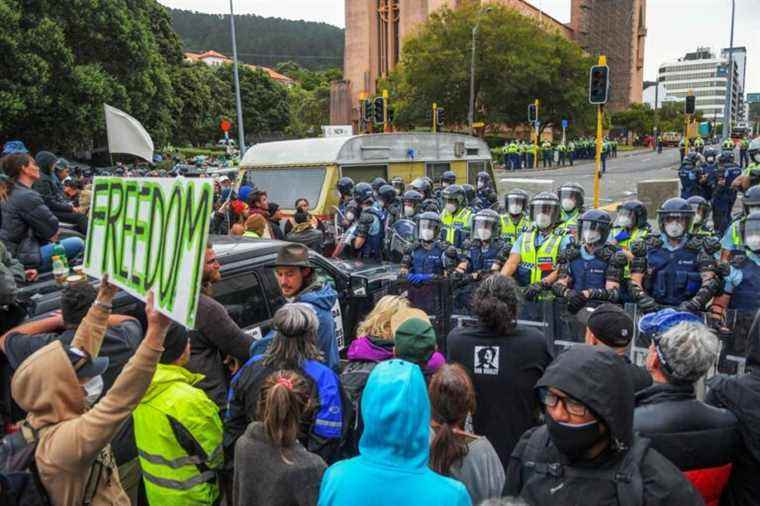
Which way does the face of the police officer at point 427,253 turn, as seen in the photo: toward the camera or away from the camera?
toward the camera

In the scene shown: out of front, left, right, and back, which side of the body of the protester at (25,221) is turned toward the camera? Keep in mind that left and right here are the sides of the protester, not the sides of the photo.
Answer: right

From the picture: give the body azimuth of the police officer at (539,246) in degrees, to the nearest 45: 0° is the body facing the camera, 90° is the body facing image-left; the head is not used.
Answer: approximately 0°

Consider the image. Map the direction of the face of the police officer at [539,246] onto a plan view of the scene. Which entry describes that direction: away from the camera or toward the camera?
toward the camera

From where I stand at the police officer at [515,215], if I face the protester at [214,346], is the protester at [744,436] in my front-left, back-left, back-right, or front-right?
front-left

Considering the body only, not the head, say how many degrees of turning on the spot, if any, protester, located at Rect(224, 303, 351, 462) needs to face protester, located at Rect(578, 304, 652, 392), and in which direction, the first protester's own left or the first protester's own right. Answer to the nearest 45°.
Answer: approximately 90° to the first protester's own right

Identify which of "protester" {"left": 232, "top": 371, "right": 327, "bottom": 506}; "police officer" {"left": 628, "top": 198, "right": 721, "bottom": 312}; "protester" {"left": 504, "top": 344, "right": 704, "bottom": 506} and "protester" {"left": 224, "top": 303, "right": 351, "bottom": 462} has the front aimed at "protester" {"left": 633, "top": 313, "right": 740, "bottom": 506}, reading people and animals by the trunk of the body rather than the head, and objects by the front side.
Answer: the police officer

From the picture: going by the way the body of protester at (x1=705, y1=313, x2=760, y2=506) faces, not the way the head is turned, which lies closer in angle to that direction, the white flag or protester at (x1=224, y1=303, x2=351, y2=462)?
the white flag

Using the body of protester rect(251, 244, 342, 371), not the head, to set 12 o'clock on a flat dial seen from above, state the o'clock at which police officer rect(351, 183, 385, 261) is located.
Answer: The police officer is roughly at 5 o'clock from the protester.

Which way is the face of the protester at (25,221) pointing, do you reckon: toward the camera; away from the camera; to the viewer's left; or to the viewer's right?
to the viewer's right

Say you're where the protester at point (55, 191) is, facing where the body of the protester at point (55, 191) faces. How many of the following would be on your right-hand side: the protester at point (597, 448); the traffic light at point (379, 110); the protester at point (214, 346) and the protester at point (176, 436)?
3

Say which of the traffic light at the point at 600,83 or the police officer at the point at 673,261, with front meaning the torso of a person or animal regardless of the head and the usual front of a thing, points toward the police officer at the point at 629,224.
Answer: the traffic light

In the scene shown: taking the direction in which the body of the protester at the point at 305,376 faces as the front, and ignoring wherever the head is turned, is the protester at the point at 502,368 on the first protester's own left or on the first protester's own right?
on the first protester's own right

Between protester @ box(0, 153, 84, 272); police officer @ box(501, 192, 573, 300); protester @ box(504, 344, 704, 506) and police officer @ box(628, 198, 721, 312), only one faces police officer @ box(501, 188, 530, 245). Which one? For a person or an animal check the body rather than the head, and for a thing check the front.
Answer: protester @ box(0, 153, 84, 272)

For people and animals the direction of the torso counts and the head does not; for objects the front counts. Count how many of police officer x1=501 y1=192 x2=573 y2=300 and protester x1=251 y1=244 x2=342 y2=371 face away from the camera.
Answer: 0

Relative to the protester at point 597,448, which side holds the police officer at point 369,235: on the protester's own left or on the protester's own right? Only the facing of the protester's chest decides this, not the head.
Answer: on the protester's own right

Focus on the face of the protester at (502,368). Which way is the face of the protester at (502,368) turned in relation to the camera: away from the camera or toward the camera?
away from the camera

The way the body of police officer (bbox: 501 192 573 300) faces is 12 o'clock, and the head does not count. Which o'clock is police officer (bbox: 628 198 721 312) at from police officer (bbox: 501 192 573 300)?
police officer (bbox: 628 198 721 312) is roughly at 10 o'clock from police officer (bbox: 501 192 573 300).

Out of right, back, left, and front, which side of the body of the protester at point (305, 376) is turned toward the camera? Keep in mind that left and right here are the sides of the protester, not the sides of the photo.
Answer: back

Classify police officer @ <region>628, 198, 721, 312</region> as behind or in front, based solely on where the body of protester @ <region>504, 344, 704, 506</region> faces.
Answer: behind

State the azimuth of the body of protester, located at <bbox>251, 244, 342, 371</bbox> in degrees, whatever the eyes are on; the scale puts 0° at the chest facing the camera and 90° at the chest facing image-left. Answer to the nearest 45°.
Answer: approximately 45°

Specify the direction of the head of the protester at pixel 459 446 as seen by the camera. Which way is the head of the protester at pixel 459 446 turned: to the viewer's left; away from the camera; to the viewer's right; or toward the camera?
away from the camera
